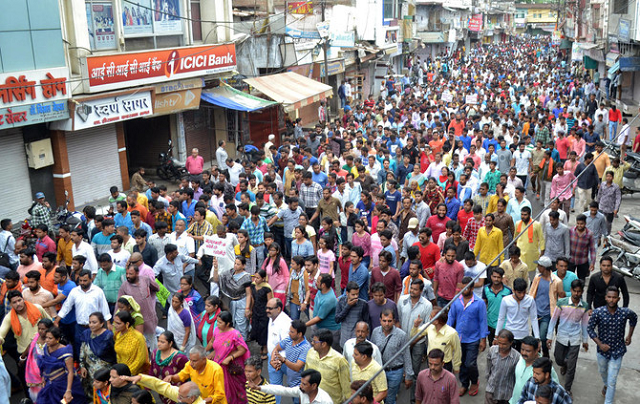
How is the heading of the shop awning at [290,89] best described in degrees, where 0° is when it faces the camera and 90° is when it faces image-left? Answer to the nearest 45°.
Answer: approximately 315°

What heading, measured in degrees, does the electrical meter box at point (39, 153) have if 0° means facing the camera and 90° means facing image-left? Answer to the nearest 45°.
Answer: approximately 315°

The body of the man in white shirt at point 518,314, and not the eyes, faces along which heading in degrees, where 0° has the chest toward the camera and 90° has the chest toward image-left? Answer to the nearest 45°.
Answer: approximately 0°

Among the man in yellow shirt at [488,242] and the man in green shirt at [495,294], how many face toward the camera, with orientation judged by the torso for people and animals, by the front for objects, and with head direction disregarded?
2

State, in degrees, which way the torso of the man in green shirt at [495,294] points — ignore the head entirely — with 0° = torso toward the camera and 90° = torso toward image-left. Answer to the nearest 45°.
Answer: approximately 0°

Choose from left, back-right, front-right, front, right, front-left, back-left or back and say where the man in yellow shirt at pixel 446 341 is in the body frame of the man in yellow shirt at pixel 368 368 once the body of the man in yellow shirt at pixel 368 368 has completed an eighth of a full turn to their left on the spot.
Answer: back-left

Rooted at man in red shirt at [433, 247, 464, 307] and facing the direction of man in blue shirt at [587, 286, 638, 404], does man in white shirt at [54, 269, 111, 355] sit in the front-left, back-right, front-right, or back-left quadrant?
back-right

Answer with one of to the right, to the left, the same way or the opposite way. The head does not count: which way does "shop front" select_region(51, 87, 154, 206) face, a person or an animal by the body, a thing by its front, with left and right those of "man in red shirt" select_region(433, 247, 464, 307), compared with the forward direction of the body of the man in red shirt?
to the left

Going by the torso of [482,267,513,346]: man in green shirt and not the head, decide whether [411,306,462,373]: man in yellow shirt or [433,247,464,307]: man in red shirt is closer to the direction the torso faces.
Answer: the man in yellow shirt
